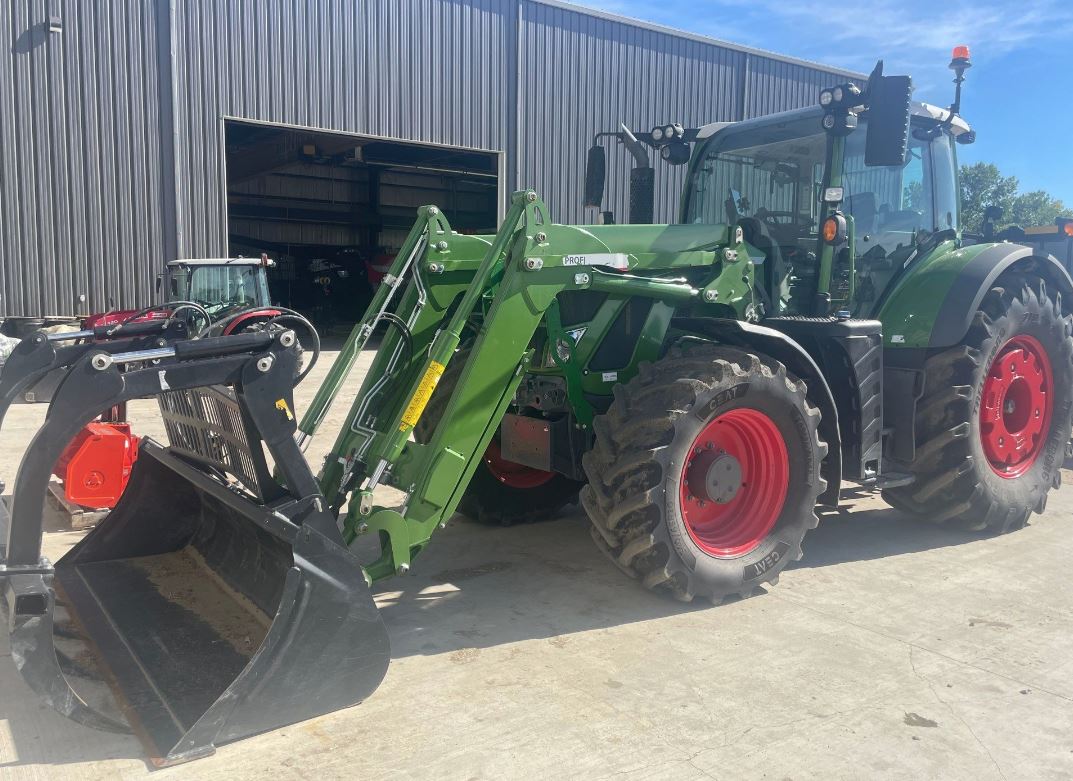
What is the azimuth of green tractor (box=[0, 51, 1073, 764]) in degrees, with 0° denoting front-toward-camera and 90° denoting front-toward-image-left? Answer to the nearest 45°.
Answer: approximately 45°

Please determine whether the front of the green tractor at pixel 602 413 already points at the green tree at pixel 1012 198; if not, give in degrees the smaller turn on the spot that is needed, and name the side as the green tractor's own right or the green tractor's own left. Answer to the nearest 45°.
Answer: approximately 180°

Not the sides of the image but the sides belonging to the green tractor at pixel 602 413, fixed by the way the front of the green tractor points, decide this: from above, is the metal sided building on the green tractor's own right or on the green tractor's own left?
on the green tractor's own right
